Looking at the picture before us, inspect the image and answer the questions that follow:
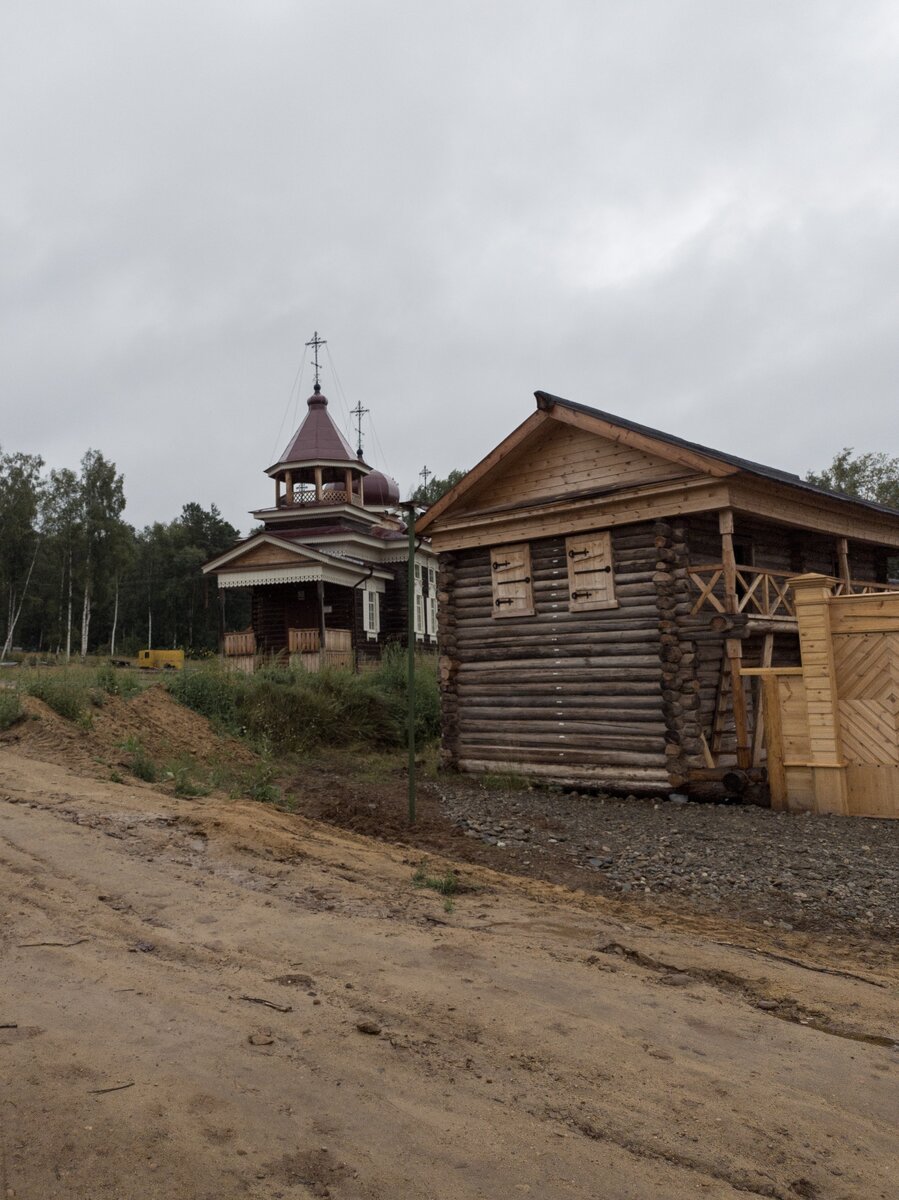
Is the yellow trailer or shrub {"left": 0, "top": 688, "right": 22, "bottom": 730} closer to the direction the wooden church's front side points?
the shrub

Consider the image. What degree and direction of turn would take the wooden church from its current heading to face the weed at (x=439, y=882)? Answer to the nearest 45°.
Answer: approximately 45° to its left

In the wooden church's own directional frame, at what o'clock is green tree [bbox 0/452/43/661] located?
The green tree is roughly at 3 o'clock from the wooden church.

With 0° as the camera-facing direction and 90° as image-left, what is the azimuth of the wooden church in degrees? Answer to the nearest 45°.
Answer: approximately 45°

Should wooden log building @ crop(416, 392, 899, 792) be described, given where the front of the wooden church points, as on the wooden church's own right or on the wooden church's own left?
on the wooden church's own left
